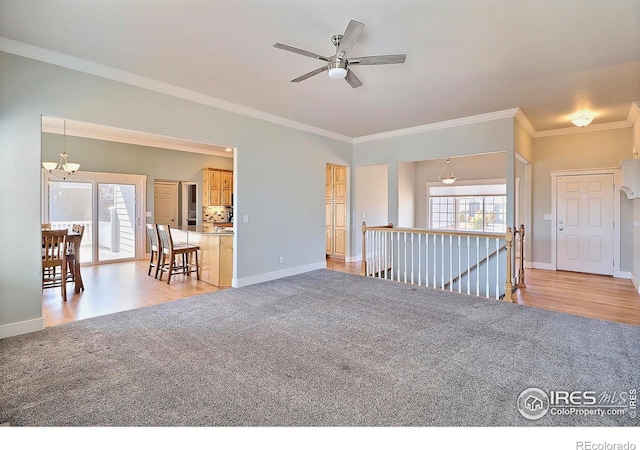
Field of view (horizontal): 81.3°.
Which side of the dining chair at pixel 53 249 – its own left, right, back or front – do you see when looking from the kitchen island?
right

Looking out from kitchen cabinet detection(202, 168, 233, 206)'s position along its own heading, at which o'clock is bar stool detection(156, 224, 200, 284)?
The bar stool is roughly at 2 o'clock from the kitchen cabinet.

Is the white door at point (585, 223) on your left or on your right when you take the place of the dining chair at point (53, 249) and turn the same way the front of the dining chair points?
on your right

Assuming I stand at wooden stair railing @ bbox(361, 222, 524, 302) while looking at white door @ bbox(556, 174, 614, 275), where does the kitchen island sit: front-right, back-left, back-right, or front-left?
back-left

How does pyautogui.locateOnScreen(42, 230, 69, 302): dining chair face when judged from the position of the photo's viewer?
facing away from the viewer

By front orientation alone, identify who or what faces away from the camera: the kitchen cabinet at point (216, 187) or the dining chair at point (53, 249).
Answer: the dining chair

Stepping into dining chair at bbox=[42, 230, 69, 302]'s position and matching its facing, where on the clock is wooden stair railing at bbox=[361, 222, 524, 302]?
The wooden stair railing is roughly at 4 o'clock from the dining chair.

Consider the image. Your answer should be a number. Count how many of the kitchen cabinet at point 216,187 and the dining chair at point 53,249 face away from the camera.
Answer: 1

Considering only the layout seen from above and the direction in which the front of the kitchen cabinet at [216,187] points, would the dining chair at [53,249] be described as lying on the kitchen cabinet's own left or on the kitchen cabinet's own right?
on the kitchen cabinet's own right

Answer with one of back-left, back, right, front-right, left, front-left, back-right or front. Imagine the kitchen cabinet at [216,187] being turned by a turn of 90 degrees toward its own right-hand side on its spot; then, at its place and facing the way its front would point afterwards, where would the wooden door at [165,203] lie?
front-right

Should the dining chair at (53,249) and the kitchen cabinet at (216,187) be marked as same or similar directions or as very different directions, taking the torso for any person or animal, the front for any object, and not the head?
very different directions
